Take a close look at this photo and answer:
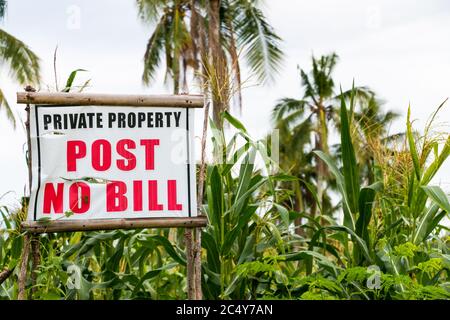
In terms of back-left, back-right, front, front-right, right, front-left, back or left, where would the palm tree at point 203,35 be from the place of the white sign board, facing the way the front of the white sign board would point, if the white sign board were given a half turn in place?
front

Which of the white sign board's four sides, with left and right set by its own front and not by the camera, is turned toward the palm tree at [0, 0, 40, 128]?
back

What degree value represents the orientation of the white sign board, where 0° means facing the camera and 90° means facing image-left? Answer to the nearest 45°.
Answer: approximately 0°
